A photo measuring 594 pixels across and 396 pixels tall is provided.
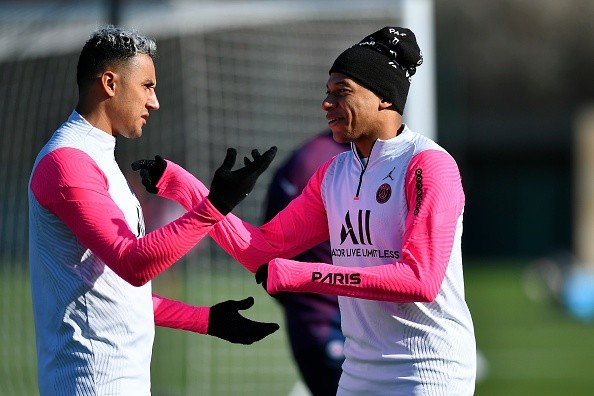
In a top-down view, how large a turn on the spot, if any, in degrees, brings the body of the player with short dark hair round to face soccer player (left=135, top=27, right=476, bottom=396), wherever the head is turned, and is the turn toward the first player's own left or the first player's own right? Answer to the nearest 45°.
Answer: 0° — they already face them

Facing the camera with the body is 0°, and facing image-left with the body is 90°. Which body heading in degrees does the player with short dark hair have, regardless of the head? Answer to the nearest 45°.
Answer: approximately 270°

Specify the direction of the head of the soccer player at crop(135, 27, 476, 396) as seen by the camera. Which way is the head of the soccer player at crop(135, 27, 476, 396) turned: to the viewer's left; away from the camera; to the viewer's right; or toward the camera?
to the viewer's left

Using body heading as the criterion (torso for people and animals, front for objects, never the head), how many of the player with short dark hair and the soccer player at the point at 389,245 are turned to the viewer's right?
1

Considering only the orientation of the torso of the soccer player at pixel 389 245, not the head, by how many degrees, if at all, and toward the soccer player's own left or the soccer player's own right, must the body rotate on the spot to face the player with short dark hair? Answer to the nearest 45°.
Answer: approximately 45° to the soccer player's own right

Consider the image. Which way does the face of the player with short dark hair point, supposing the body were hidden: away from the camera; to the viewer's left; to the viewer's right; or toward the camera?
to the viewer's right

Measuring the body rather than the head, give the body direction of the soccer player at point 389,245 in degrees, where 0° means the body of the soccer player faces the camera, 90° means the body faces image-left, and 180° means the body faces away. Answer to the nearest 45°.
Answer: approximately 45°

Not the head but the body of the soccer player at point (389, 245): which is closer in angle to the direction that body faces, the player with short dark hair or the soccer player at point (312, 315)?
the player with short dark hair
